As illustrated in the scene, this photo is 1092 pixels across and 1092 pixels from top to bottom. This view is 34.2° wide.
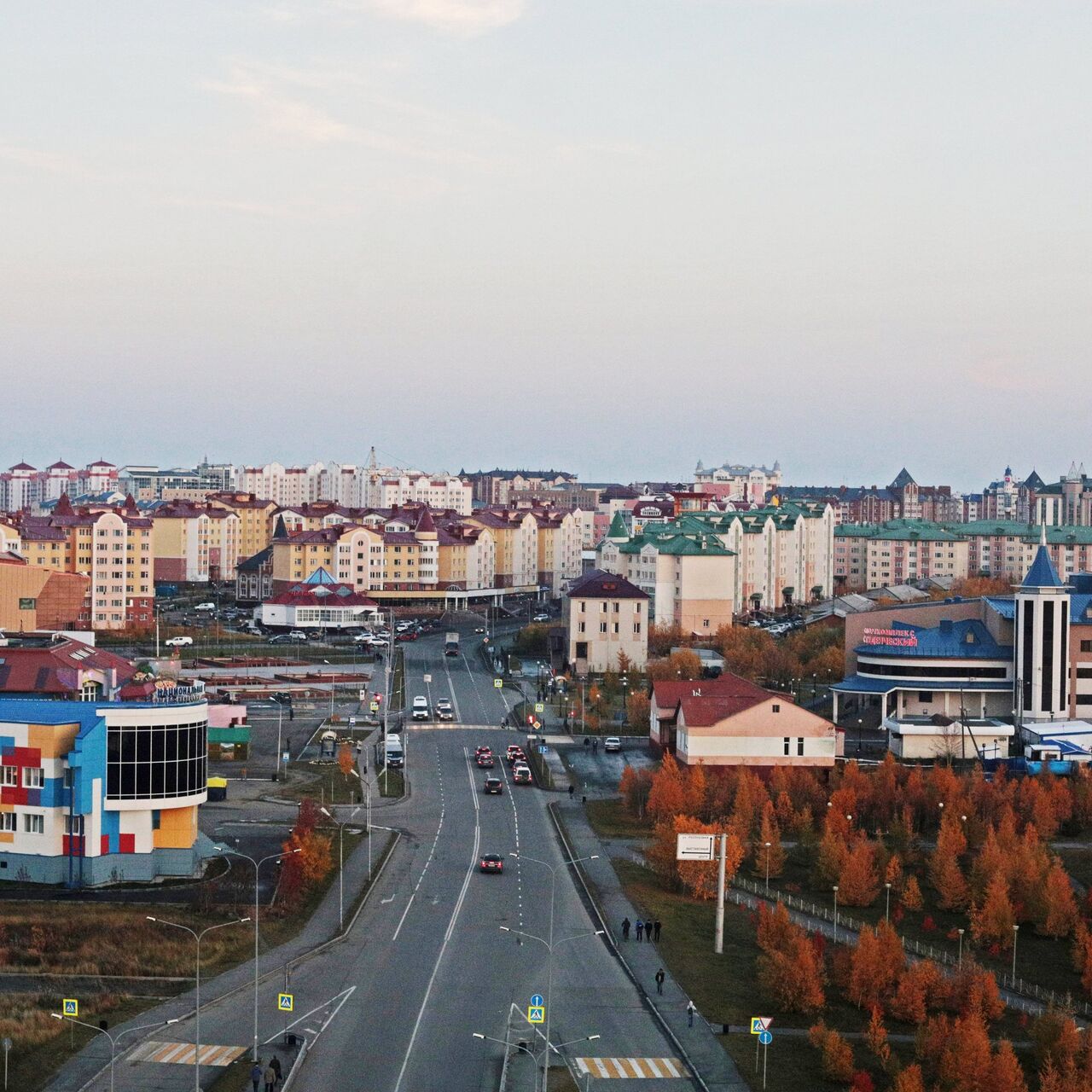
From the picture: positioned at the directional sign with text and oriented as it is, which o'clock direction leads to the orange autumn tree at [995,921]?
The orange autumn tree is roughly at 9 o'clock from the directional sign with text.

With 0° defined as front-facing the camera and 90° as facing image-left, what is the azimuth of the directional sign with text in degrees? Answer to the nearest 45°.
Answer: approximately 0°

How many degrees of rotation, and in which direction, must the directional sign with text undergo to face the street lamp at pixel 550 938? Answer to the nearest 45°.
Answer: approximately 45° to its right

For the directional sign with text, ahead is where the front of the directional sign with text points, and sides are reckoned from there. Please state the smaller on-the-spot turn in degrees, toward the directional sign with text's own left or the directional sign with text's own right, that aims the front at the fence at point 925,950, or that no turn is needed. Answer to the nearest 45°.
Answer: approximately 90° to the directional sign with text's own left

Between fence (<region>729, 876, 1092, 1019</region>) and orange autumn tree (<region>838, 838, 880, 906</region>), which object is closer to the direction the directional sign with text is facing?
the fence

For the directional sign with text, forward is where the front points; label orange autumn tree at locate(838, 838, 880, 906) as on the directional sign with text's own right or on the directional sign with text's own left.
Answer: on the directional sign with text's own left

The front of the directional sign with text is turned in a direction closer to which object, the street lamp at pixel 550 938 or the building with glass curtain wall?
the street lamp

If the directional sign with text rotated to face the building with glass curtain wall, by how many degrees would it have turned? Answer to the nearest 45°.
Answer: approximately 90° to its right

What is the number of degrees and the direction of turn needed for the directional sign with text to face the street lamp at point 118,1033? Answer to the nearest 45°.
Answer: approximately 45° to its right
